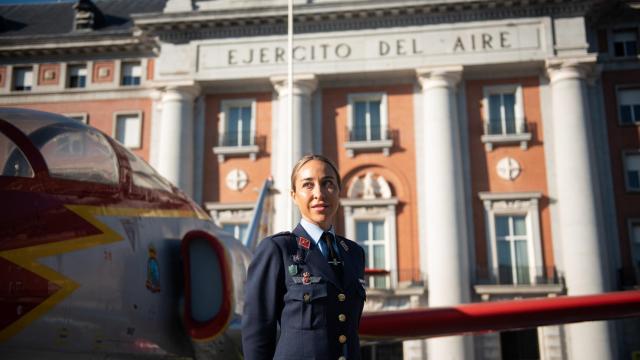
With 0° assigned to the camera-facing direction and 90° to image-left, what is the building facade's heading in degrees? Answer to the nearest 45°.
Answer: approximately 0°

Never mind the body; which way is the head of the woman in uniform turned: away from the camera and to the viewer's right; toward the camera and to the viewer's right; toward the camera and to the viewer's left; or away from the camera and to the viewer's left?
toward the camera and to the viewer's right

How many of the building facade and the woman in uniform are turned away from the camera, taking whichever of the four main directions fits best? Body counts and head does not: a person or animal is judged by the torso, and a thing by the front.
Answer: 0

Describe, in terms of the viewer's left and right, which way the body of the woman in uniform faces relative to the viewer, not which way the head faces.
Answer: facing the viewer and to the right of the viewer

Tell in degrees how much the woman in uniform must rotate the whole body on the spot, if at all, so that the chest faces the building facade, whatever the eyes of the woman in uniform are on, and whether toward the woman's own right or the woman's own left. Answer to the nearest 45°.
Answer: approximately 135° to the woman's own left

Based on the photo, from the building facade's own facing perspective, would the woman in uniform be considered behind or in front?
in front
